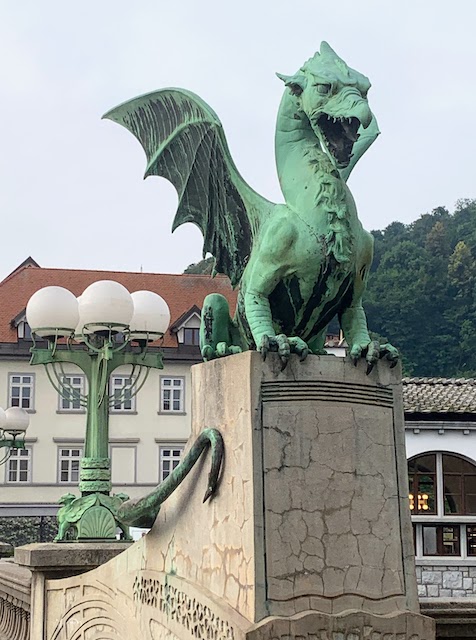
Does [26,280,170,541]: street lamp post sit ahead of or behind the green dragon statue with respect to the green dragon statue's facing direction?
behind

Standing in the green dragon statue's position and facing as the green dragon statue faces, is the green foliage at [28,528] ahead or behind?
behind
